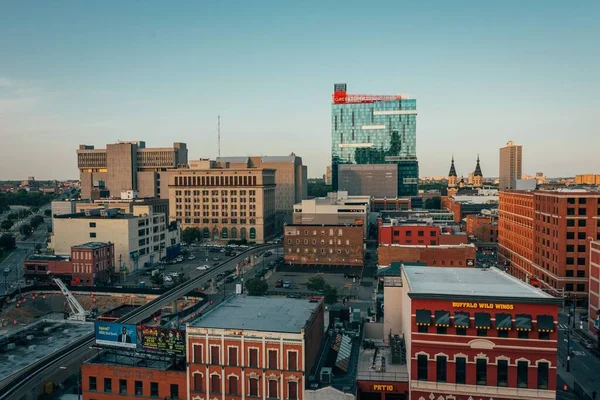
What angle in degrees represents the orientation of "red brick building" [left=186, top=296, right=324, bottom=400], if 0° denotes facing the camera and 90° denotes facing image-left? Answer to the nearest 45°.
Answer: approximately 0°

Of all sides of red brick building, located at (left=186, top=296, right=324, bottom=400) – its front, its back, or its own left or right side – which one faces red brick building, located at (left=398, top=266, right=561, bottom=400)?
left

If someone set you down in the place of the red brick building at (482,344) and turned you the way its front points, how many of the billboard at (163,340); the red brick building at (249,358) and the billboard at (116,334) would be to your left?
0

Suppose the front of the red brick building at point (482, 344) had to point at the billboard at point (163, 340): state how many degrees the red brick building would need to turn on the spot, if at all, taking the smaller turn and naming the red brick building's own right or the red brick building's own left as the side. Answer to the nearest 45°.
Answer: approximately 90° to the red brick building's own right

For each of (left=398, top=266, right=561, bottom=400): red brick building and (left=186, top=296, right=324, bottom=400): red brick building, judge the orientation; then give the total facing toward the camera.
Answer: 2

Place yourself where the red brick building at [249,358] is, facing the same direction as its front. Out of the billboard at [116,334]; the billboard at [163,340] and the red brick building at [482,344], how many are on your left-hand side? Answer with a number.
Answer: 1

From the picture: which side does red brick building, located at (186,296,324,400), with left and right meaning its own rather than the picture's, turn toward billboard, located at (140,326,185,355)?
right

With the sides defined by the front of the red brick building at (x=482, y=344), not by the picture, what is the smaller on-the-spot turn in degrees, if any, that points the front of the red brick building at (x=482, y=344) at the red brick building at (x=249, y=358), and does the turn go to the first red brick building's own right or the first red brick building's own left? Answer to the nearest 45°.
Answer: approximately 90° to the first red brick building's own right

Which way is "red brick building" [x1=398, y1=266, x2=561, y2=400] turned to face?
toward the camera

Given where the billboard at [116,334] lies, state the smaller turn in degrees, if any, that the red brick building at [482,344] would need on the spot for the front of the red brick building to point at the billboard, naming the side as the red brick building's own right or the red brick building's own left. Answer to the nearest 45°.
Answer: approximately 90° to the red brick building's own right
